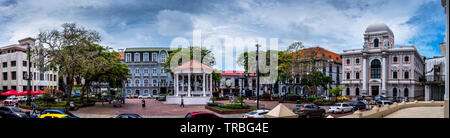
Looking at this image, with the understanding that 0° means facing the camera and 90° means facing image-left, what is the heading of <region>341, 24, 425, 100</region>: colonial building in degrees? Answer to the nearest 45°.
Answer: approximately 0°

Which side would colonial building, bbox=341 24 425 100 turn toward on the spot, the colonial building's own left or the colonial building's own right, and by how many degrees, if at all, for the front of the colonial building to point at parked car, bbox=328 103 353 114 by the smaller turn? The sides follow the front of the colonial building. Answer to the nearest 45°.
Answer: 0° — it already faces it

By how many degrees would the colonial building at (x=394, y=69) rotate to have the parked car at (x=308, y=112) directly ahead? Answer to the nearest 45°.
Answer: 0° — it already faces it
